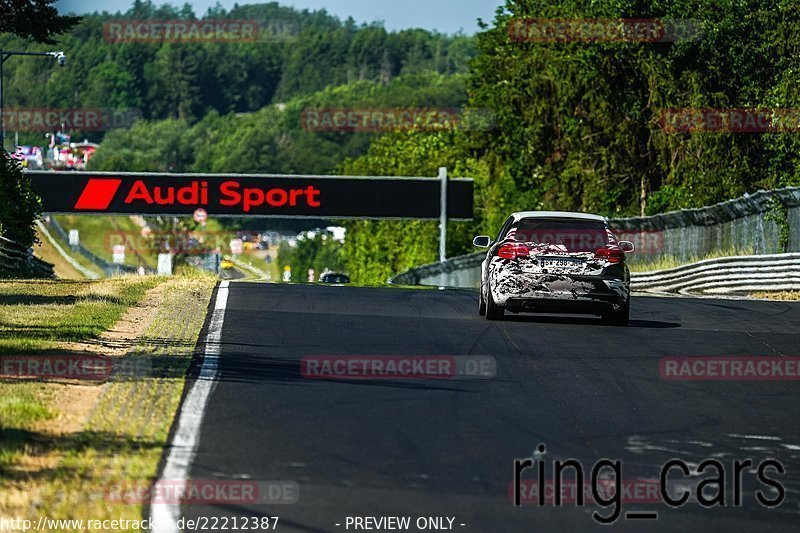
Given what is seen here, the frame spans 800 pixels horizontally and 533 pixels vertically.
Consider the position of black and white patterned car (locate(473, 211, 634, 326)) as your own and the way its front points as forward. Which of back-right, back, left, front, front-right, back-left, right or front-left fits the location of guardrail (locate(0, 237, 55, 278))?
front-left

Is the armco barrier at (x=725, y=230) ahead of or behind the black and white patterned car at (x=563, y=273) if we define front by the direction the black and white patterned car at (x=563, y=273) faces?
ahead

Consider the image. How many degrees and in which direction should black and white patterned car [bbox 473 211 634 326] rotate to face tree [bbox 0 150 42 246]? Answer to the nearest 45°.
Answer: approximately 45° to its left

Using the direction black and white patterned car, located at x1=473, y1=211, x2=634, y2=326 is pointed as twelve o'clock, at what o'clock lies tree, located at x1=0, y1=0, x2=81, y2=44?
The tree is roughly at 10 o'clock from the black and white patterned car.

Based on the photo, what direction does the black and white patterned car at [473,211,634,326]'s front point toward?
away from the camera
